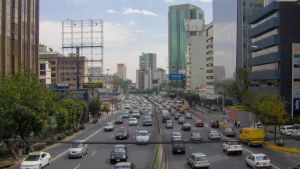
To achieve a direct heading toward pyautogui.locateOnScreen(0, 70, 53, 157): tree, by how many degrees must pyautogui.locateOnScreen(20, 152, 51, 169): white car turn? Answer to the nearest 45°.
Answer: approximately 135° to its right

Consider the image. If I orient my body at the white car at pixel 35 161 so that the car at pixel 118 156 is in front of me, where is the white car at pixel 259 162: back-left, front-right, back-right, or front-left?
front-right

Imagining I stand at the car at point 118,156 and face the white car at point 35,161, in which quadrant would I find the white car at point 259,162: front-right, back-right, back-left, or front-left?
back-left

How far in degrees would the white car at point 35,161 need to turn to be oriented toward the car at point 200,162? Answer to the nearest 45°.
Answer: approximately 90° to its left

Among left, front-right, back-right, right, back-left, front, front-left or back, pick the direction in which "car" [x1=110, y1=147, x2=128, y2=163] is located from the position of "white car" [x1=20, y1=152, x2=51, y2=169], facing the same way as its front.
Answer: back-left
